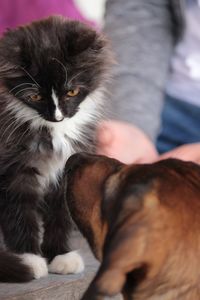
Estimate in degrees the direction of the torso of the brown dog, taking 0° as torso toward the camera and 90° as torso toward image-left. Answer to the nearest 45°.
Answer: approximately 90°
